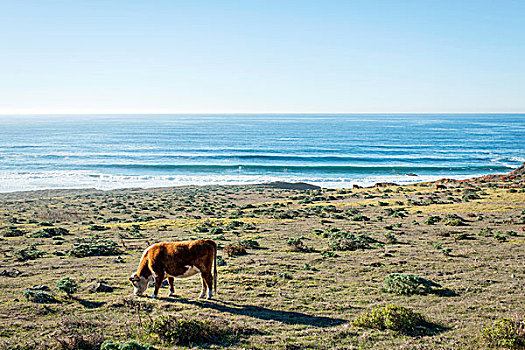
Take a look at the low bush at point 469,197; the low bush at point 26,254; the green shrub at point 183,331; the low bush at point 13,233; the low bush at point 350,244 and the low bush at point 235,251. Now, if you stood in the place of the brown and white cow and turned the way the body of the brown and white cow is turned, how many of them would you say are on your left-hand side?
1

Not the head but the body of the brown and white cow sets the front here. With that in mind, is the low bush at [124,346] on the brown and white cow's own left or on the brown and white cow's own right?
on the brown and white cow's own left

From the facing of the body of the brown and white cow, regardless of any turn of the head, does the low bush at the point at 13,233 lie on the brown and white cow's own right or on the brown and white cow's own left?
on the brown and white cow's own right

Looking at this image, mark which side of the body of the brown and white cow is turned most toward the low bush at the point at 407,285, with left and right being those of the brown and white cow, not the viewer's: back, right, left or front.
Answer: back

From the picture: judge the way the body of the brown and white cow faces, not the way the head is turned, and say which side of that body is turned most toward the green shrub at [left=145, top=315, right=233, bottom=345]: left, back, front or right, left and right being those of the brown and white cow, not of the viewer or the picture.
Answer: left

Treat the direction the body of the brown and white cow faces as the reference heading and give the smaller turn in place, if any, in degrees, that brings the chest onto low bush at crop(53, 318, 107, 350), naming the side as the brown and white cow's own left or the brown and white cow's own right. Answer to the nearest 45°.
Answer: approximately 45° to the brown and white cow's own left

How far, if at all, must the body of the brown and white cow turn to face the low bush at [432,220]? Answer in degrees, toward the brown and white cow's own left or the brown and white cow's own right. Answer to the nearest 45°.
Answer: approximately 135° to the brown and white cow's own right

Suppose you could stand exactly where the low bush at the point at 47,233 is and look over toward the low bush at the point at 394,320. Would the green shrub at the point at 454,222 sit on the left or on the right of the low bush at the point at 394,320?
left

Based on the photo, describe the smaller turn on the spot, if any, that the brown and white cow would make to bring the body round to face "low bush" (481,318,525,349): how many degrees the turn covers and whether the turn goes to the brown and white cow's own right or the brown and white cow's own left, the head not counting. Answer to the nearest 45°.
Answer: approximately 135° to the brown and white cow's own left

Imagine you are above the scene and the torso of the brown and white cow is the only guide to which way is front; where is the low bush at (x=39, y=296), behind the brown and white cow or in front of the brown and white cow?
in front

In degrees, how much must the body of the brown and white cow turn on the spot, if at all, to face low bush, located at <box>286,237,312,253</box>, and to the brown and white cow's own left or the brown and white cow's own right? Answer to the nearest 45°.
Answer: approximately 135° to the brown and white cow's own right

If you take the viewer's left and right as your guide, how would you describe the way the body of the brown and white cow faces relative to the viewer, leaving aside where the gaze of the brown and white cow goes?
facing to the left of the viewer
